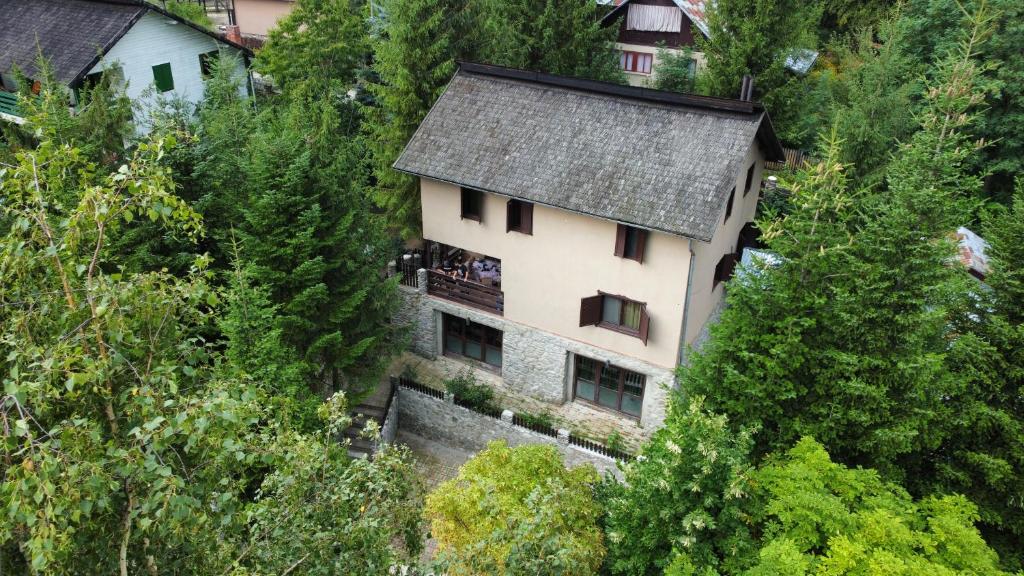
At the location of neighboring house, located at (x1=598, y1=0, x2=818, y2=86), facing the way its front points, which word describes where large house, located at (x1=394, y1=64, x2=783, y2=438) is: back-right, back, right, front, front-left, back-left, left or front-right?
front

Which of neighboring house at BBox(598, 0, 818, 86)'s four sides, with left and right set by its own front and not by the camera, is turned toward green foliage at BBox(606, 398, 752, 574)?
front

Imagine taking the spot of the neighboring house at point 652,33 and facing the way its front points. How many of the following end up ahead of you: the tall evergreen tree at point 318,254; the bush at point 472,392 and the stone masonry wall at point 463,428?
3

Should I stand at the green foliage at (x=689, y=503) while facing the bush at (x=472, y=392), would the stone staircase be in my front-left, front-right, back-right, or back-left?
front-left

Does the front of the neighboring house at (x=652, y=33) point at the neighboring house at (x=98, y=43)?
no

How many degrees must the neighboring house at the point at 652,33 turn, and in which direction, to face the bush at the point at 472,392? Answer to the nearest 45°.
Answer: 0° — it already faces it

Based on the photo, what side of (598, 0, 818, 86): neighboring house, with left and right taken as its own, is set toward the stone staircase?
front

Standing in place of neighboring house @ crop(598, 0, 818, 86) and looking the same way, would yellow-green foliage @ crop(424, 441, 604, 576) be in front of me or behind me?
in front

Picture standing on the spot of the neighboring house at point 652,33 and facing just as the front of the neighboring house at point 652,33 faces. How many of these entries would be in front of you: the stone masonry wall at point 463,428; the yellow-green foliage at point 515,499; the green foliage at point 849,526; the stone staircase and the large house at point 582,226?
5

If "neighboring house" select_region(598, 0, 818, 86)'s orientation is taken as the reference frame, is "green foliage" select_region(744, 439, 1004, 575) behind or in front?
in front

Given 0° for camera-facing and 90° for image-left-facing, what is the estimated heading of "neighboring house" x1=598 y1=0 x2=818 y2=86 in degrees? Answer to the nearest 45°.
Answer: approximately 0°
